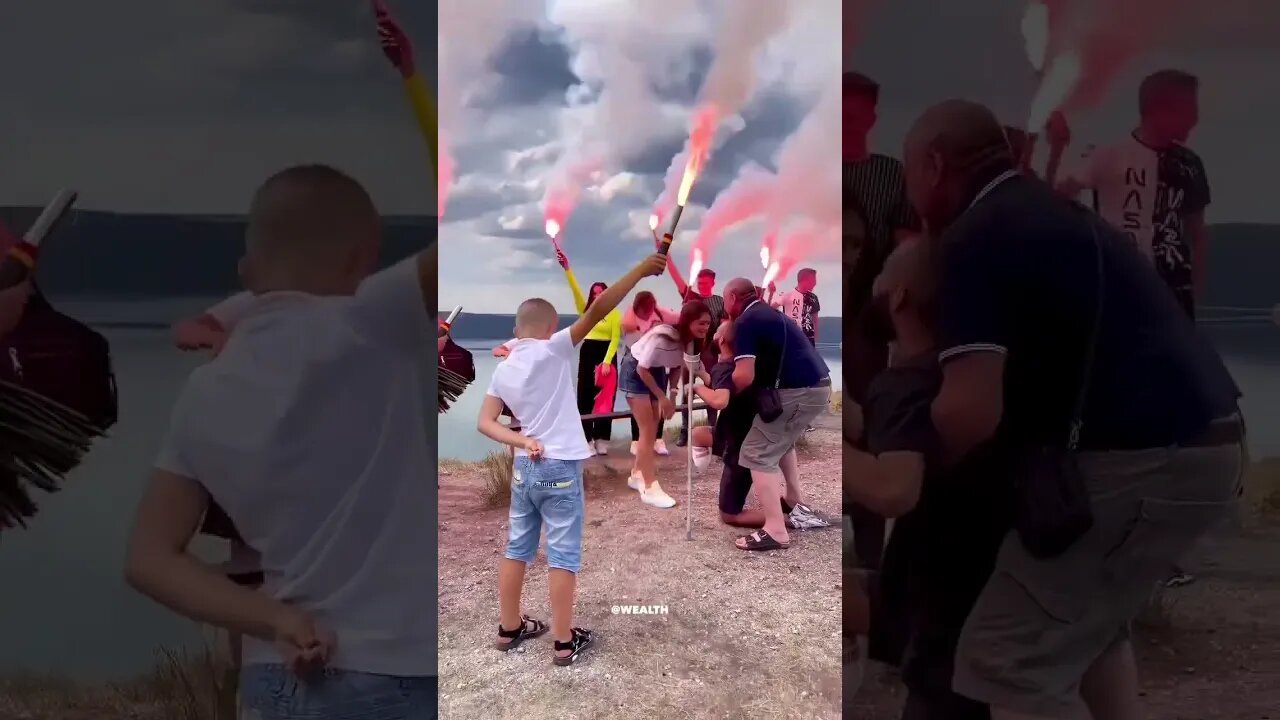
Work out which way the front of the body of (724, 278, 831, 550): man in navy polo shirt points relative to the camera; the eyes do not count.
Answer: to the viewer's left

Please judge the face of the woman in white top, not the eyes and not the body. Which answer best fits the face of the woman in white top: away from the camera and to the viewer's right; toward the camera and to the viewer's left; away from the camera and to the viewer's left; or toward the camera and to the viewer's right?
toward the camera and to the viewer's right
